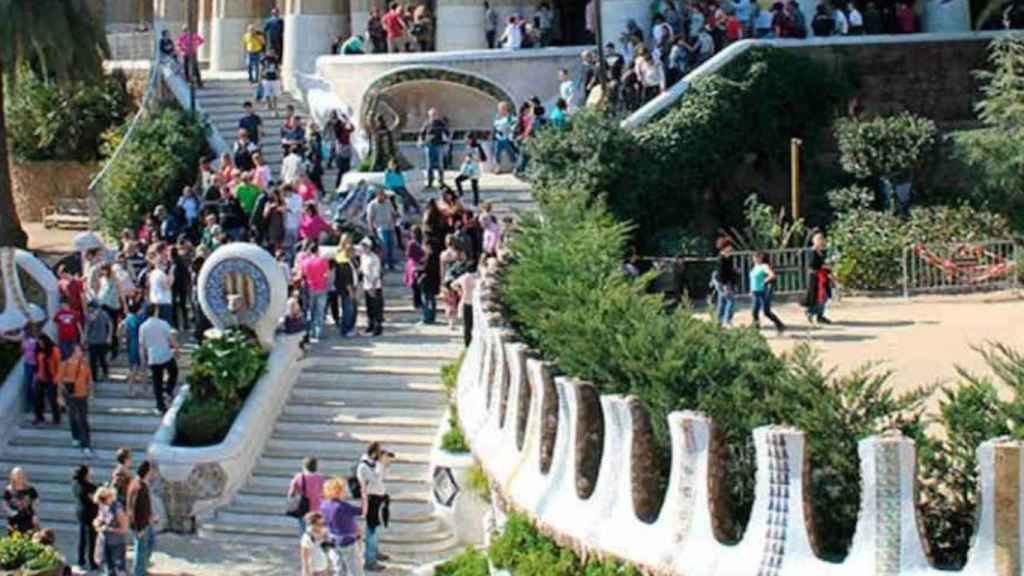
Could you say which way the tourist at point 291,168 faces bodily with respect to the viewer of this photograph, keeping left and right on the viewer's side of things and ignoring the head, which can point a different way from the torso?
facing away from the viewer

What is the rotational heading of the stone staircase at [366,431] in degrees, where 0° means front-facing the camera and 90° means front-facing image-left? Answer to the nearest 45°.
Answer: approximately 0°

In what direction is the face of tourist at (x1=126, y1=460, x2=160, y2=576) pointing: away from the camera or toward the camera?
away from the camera

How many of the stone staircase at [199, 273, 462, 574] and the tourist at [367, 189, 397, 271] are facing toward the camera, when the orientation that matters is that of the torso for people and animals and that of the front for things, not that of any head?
2

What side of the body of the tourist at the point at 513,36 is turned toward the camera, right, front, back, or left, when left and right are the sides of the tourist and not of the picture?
back

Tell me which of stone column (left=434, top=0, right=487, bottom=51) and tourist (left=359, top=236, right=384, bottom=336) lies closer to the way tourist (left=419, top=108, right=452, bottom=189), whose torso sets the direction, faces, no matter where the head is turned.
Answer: the tourist

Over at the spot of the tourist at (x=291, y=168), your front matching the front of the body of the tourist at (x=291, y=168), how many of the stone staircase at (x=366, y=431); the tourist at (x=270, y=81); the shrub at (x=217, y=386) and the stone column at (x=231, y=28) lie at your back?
2
